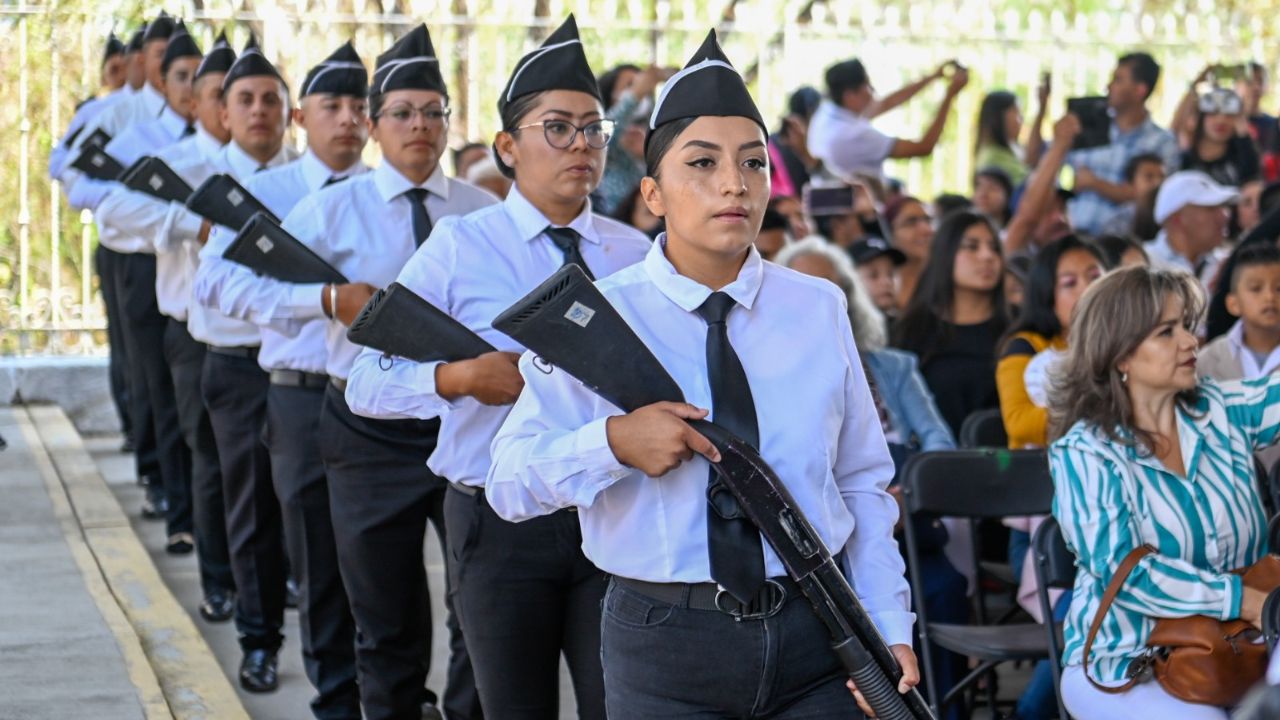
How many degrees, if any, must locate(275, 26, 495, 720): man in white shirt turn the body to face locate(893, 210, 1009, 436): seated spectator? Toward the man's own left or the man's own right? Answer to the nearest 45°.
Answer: approximately 90° to the man's own left

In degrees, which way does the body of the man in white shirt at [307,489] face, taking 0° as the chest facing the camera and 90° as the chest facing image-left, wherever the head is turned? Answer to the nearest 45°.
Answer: approximately 315°

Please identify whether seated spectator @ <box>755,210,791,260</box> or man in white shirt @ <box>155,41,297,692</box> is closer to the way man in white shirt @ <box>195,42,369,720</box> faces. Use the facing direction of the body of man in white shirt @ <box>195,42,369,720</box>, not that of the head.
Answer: the seated spectator

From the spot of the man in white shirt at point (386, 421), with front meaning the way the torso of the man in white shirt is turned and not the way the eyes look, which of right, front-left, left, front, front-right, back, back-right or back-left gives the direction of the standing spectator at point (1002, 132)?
left

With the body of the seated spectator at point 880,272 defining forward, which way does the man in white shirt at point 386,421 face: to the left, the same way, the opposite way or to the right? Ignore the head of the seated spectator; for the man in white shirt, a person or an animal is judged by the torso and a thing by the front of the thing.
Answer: the same way

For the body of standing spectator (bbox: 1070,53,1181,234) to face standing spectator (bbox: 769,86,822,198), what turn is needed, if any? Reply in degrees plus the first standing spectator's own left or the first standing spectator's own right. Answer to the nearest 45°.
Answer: approximately 45° to the first standing spectator's own right

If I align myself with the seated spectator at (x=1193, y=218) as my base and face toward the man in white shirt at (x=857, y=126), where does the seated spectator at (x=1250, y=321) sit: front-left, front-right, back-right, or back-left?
back-left

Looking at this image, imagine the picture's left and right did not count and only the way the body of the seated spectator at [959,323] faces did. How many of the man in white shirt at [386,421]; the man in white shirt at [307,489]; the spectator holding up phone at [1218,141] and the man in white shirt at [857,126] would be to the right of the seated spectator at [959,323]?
2

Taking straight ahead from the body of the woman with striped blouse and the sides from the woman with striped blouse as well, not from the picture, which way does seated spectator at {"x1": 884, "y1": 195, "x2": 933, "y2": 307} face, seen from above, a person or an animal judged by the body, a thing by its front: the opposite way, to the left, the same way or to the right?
the same way

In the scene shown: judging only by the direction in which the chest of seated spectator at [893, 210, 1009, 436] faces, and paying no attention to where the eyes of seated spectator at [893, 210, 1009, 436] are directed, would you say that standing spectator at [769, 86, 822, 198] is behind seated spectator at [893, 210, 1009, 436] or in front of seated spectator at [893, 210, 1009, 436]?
behind
